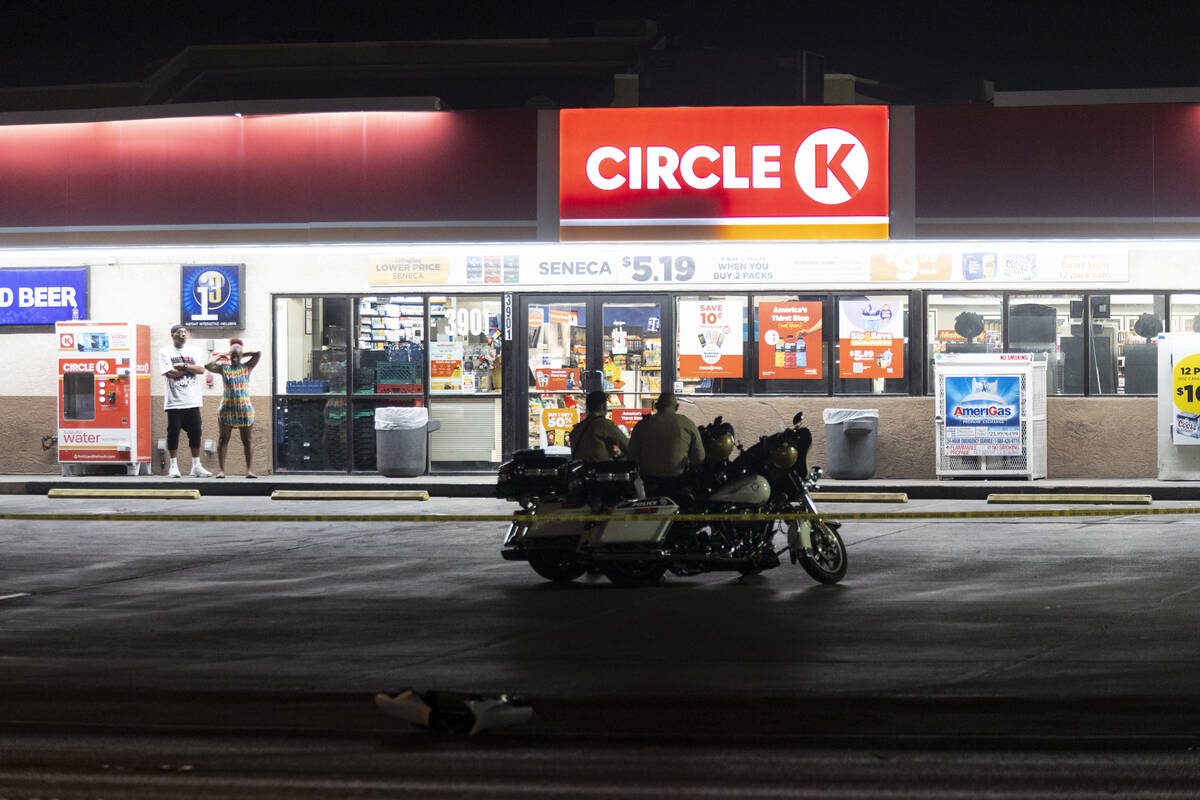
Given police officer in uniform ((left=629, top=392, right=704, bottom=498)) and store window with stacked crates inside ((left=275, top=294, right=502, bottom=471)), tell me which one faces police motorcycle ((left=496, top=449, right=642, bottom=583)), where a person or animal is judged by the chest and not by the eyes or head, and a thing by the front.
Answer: the store window with stacked crates inside

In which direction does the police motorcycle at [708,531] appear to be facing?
to the viewer's right

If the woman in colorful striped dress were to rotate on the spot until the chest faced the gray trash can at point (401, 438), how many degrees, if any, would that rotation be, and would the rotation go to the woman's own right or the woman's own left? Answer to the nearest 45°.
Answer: approximately 90° to the woman's own left

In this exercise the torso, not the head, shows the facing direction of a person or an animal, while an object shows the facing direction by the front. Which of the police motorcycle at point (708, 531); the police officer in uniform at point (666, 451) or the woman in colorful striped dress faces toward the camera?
the woman in colorful striped dress

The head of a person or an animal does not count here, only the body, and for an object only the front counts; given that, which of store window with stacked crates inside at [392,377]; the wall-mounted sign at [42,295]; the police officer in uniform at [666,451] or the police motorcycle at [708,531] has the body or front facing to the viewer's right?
the police motorcycle

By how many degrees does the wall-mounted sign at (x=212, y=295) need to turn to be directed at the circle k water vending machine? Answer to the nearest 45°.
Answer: approximately 90° to its right

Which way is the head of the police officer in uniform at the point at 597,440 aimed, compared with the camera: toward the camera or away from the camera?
away from the camera

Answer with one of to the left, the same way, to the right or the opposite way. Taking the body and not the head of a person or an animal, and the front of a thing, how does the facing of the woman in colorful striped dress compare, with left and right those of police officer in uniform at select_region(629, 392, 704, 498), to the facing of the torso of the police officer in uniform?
the opposite way

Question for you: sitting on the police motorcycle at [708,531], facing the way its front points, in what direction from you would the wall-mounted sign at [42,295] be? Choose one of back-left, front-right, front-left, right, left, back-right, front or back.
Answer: back-left

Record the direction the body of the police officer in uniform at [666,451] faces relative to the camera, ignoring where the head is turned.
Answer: away from the camera

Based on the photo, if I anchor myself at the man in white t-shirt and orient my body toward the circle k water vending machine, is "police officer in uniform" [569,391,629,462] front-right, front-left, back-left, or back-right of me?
back-left

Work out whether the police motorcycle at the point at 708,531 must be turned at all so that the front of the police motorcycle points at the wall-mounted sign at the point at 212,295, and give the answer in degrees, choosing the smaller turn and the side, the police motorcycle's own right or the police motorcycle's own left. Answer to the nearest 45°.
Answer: approximately 135° to the police motorcycle's own left

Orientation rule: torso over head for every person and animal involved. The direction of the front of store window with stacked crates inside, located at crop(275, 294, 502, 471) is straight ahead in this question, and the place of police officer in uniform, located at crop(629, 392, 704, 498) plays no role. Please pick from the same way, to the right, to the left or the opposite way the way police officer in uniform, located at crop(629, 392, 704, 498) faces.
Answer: the opposite way
